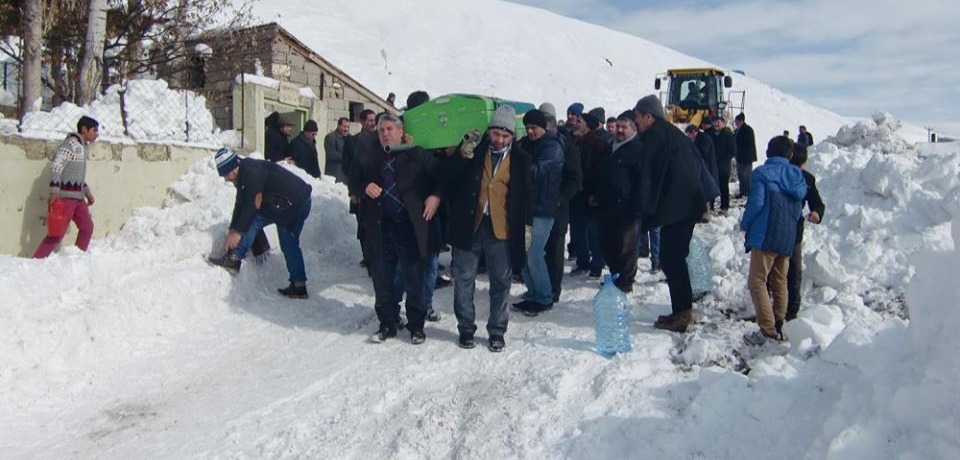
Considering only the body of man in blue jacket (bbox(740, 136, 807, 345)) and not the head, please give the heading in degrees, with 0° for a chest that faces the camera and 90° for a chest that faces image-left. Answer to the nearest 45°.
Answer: approximately 135°

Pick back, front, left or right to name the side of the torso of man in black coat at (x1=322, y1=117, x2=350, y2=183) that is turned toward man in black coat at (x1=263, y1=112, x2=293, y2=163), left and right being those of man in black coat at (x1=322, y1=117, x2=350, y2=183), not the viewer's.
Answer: right

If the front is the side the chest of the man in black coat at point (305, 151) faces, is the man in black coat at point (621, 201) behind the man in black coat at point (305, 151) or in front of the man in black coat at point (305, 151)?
in front

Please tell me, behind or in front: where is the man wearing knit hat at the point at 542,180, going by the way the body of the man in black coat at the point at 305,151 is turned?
in front

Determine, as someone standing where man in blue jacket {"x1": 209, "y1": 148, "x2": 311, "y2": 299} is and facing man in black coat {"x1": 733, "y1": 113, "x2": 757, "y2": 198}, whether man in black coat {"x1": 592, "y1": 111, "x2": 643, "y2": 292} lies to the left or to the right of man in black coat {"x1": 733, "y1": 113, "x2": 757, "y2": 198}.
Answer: right

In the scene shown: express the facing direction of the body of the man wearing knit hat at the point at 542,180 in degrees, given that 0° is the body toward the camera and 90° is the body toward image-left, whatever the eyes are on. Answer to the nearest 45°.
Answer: approximately 45°
